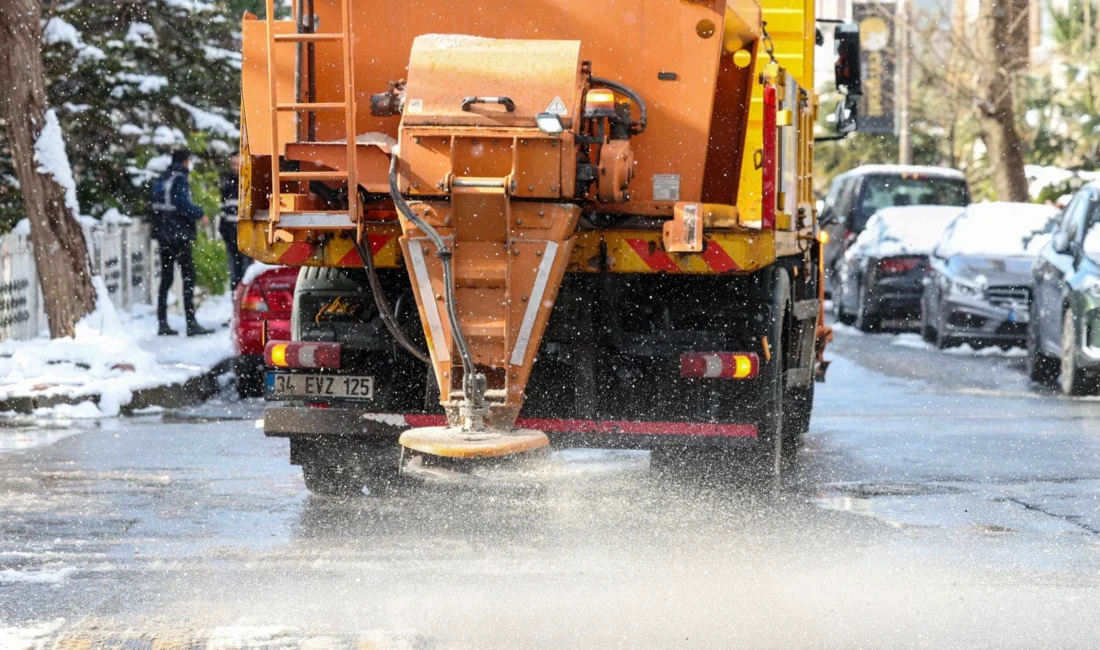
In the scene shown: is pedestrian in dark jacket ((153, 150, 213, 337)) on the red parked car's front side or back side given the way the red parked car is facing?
on the front side

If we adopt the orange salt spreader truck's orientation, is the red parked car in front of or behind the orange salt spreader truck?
in front

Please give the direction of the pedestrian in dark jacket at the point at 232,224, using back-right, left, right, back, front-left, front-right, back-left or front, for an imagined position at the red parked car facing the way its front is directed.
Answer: front

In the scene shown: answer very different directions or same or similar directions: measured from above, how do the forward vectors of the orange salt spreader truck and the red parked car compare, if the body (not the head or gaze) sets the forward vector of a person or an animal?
same or similar directions

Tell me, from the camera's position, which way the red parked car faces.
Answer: facing away from the viewer

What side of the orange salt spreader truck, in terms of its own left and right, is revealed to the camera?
back

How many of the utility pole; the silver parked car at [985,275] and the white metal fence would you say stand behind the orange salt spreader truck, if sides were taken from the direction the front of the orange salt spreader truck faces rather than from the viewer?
0

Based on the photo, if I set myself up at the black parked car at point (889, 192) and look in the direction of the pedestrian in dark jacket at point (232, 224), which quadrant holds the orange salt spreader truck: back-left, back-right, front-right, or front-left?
front-left

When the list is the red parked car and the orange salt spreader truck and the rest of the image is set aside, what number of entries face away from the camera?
2

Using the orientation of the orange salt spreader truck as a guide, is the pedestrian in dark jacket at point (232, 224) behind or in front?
in front

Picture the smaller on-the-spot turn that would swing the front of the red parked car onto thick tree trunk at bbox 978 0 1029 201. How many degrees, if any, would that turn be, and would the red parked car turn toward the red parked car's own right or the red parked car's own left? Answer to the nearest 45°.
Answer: approximately 45° to the red parked car's own right
